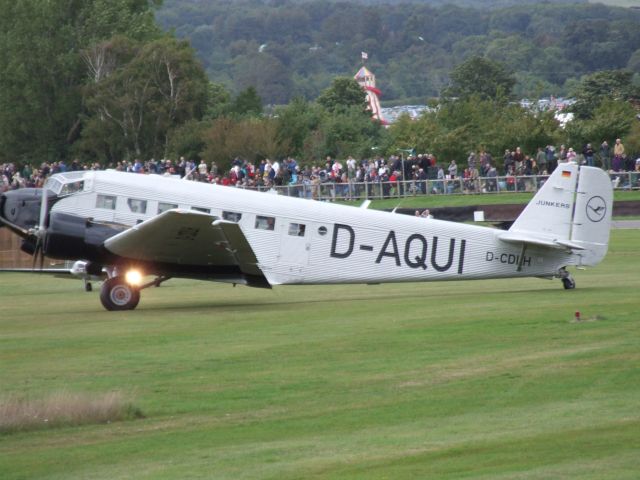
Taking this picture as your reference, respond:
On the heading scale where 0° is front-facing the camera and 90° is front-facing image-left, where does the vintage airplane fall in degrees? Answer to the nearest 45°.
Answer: approximately 90°
